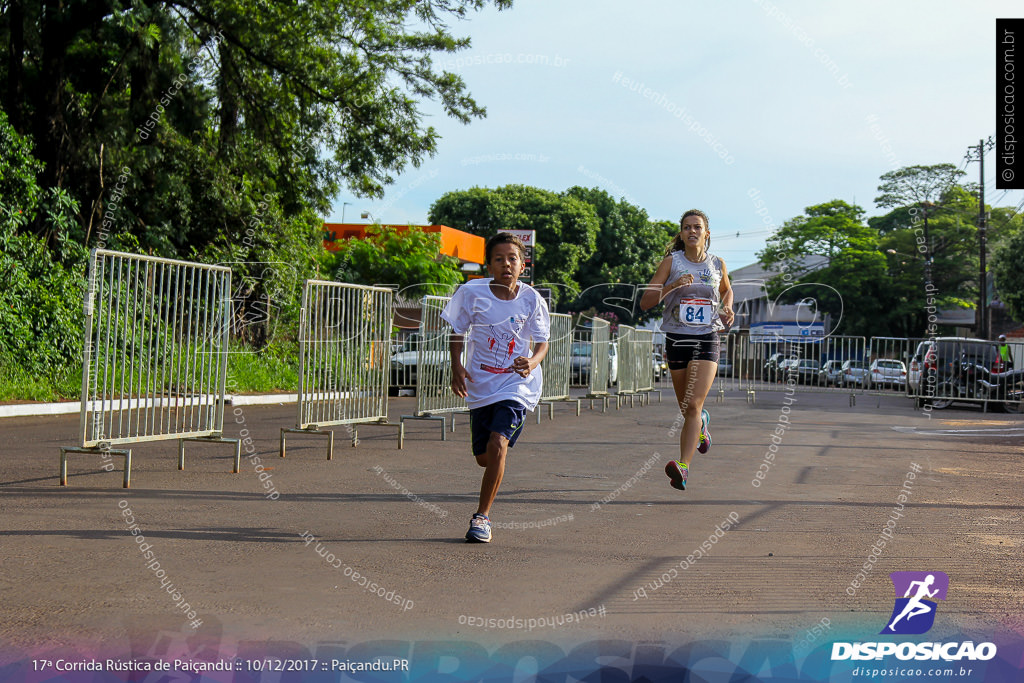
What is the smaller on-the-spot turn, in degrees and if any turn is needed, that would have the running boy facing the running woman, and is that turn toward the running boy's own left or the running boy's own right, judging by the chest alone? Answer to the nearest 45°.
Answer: approximately 135° to the running boy's own left

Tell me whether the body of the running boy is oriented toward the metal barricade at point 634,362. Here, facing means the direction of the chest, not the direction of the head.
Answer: no

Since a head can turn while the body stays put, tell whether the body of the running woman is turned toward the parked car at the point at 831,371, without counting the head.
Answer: no

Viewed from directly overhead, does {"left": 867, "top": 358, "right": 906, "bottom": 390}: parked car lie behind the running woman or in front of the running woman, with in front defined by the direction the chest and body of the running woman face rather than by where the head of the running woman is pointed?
behind

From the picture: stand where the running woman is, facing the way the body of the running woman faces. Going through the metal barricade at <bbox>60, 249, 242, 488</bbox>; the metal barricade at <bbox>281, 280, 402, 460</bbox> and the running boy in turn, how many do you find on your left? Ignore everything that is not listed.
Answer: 0

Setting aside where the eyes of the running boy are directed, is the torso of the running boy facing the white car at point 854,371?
no

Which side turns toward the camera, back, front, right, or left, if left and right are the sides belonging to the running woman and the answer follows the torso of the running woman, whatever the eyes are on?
front

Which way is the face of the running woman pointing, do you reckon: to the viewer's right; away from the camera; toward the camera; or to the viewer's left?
toward the camera

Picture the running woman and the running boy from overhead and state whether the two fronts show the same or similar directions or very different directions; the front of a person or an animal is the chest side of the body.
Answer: same or similar directions

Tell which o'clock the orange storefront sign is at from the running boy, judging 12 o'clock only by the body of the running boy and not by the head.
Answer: The orange storefront sign is roughly at 6 o'clock from the running boy.

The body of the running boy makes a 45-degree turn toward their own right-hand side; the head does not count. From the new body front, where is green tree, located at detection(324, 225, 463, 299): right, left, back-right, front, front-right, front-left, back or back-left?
back-right

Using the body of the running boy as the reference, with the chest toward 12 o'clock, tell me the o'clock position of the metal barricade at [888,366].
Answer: The metal barricade is roughly at 7 o'clock from the running boy.

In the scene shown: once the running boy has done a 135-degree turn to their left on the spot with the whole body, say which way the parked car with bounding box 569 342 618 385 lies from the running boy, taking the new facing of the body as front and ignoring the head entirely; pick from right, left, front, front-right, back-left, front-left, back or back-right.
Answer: front-left

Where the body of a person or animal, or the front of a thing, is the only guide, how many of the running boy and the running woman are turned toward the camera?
2

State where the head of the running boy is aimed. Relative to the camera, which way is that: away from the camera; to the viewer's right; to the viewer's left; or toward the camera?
toward the camera

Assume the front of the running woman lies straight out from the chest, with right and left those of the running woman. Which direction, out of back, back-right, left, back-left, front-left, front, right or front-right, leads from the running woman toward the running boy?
front-right
